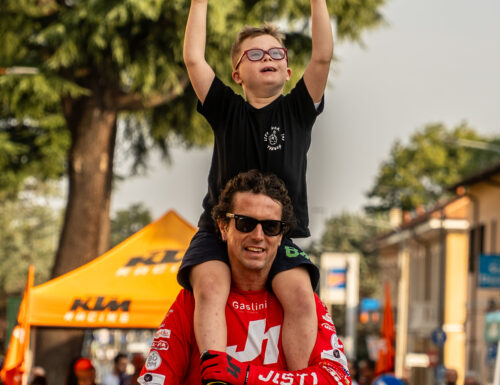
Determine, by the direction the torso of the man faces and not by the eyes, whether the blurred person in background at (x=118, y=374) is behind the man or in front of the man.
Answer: behind

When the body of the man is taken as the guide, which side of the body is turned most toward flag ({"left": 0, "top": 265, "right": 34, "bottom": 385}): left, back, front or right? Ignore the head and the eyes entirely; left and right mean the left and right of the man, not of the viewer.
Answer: back

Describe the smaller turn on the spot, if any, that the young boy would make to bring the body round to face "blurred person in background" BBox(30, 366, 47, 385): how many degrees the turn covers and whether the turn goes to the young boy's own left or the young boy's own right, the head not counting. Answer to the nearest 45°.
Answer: approximately 180°

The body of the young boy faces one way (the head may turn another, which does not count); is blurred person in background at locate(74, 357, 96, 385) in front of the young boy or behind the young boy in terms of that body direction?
behind

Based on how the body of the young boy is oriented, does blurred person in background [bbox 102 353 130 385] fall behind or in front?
behind

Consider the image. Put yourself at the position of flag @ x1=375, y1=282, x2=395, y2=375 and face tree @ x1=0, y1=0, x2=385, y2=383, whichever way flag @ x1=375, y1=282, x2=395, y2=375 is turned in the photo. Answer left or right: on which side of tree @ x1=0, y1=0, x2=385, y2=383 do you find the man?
left

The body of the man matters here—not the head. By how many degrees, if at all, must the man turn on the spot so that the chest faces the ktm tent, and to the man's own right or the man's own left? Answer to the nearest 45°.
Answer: approximately 180°

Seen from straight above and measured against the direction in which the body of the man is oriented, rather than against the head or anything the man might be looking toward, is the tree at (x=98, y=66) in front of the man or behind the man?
behind

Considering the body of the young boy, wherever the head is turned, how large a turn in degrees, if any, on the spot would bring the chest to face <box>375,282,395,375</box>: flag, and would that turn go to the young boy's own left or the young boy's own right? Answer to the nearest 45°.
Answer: approximately 180°

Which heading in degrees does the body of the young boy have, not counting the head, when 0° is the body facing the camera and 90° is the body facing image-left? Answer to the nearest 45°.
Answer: approximately 0°

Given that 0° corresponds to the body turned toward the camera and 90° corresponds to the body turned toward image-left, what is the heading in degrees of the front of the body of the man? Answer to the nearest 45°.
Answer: approximately 0°

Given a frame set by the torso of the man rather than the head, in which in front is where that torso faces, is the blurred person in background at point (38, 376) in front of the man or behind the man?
behind
